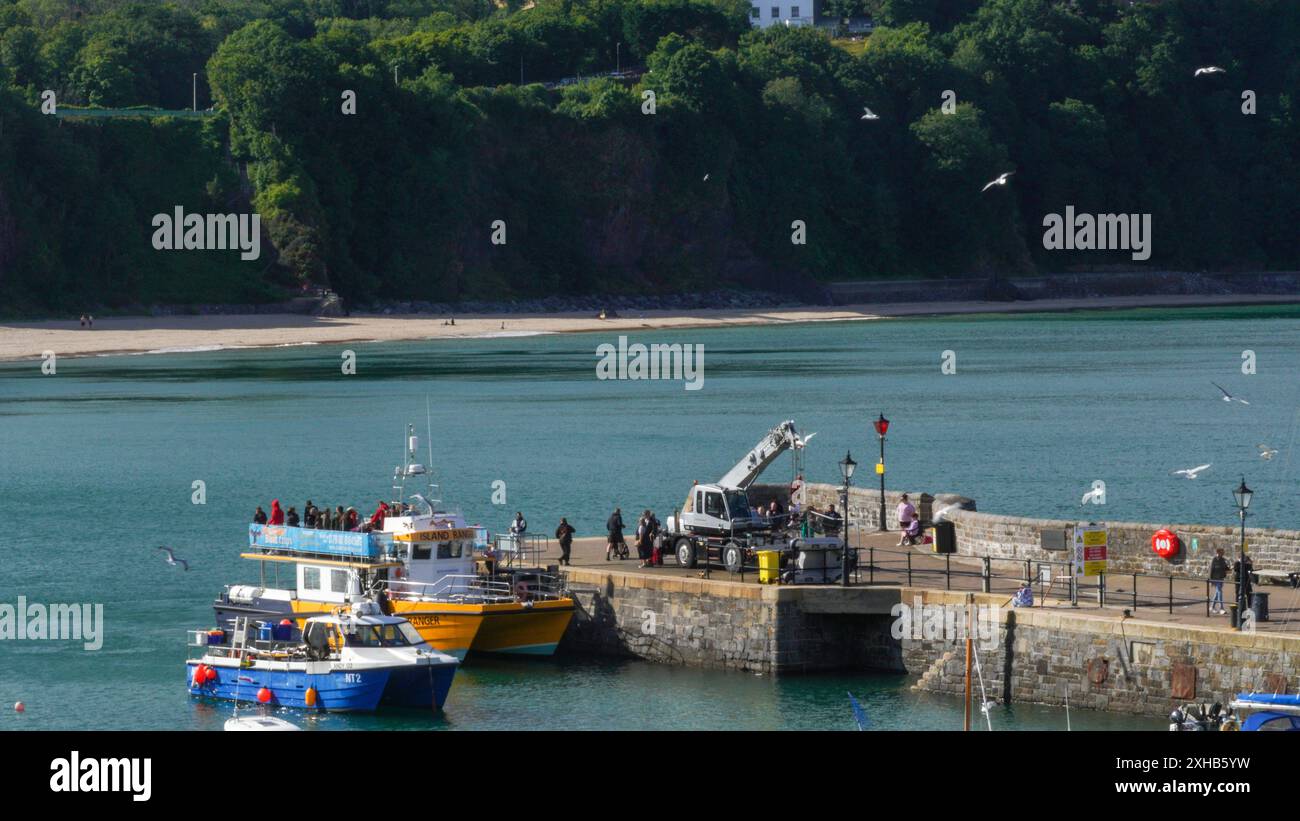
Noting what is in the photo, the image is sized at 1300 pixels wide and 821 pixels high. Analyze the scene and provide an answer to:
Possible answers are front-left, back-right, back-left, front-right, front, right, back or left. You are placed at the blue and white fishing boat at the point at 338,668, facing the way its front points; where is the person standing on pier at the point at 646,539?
left

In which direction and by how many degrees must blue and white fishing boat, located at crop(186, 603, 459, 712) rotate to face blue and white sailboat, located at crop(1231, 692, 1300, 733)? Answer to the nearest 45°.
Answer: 0° — it already faces it

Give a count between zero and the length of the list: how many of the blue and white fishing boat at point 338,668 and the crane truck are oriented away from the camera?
0

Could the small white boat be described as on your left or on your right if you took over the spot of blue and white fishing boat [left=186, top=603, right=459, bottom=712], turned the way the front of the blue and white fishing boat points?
on your right

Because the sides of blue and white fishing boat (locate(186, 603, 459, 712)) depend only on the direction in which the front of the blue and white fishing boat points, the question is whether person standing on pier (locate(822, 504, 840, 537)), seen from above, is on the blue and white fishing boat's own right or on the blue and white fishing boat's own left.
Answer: on the blue and white fishing boat's own left

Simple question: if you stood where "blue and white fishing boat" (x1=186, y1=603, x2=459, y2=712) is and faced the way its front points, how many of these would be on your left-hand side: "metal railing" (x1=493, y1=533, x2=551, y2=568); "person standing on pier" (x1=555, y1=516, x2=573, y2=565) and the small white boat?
2

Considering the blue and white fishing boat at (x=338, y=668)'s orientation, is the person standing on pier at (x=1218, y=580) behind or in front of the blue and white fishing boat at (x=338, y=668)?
in front

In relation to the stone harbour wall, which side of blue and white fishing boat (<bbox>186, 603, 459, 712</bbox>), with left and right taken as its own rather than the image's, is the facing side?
front

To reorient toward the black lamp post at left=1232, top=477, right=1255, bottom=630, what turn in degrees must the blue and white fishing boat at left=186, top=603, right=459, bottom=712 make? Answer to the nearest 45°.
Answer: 0° — it already faces it

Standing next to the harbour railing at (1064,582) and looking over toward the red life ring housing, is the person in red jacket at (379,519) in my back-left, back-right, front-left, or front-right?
back-left
